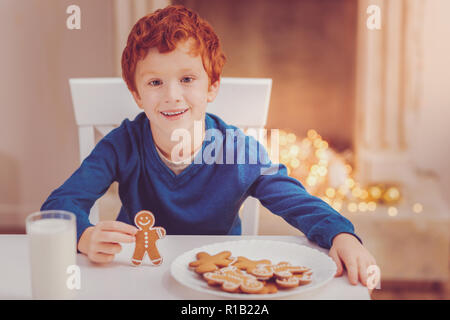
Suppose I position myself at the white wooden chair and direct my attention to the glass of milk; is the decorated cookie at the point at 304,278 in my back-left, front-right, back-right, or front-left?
front-left

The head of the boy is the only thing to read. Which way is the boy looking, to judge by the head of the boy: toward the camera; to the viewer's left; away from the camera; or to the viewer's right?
toward the camera

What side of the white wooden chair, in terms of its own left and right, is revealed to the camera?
front
